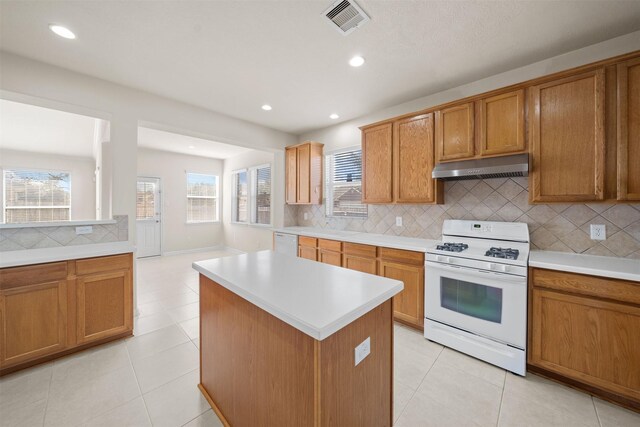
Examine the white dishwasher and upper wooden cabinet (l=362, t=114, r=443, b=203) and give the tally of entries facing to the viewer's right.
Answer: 0

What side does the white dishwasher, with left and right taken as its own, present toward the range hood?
left

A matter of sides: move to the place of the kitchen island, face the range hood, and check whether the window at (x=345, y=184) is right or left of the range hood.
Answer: left

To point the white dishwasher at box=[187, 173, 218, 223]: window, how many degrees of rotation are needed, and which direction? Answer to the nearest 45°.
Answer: approximately 90° to its right

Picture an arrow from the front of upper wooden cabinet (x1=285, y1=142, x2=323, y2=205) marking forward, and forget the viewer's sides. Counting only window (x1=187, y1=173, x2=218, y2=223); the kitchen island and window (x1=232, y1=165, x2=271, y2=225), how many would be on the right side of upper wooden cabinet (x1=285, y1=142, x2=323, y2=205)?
2

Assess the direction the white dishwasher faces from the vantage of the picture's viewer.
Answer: facing the viewer and to the left of the viewer

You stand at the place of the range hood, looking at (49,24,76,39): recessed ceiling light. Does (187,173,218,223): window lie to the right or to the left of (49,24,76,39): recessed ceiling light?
right

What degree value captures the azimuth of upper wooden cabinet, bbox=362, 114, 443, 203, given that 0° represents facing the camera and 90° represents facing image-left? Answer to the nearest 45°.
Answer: approximately 45°

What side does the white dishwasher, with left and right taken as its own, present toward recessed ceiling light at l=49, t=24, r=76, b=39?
front

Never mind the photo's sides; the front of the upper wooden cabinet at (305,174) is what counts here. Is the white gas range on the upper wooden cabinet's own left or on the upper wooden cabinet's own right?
on the upper wooden cabinet's own left

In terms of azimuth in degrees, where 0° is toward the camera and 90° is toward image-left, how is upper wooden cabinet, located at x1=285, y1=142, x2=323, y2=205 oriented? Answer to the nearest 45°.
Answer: approximately 45°

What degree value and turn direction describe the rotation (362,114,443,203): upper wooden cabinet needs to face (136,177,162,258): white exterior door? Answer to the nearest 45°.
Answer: approximately 45° to its right

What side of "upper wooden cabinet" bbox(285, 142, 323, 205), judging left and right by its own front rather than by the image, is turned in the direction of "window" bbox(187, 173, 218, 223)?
right
